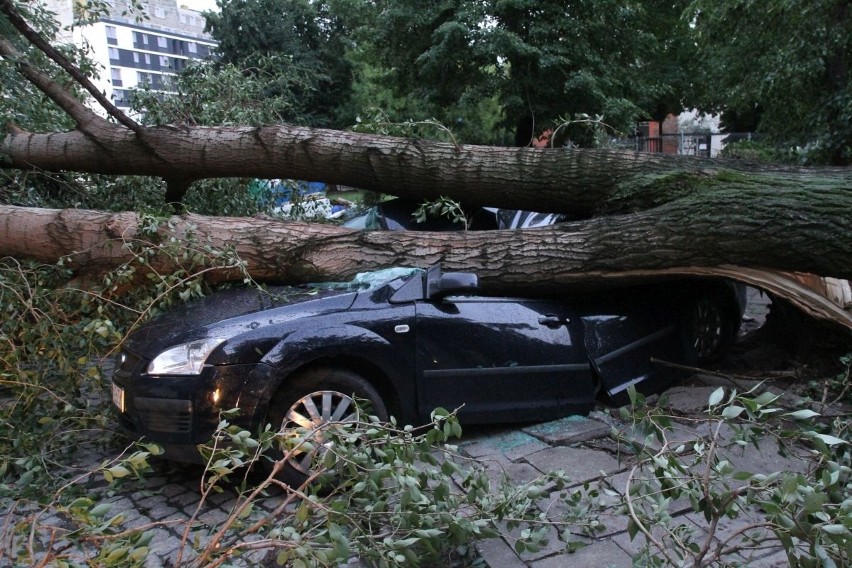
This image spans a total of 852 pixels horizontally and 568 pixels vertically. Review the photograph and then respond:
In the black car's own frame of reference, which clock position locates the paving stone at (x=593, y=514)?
The paving stone is roughly at 9 o'clock from the black car.

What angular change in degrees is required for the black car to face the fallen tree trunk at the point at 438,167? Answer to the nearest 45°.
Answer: approximately 135° to its right

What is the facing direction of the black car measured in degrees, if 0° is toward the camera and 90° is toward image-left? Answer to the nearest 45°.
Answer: approximately 45°

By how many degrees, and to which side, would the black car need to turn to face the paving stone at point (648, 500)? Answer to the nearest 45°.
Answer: approximately 90° to its left

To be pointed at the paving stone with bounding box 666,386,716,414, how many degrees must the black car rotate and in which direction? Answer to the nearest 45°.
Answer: approximately 135° to its left

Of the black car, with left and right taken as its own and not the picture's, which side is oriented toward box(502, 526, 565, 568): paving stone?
left
